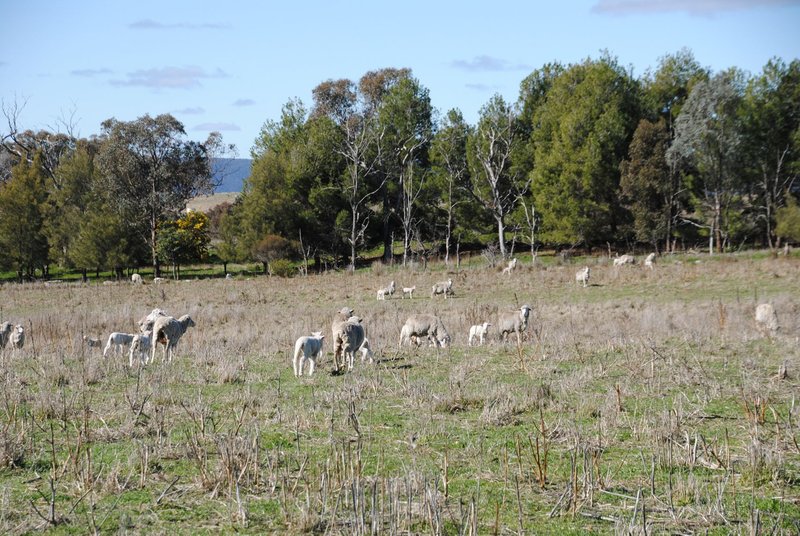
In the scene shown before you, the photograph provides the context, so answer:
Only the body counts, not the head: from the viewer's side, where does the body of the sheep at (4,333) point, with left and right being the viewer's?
facing to the right of the viewer

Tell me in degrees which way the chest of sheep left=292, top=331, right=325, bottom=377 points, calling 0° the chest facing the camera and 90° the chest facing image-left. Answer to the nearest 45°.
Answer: approximately 225°

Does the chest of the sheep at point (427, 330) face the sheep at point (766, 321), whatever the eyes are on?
yes

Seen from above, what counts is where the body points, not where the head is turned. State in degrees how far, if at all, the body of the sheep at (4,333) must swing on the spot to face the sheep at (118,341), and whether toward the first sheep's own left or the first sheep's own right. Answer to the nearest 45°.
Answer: approximately 45° to the first sheep's own right

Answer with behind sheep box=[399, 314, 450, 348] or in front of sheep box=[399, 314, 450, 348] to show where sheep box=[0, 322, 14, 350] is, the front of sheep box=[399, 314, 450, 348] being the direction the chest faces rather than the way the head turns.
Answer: behind

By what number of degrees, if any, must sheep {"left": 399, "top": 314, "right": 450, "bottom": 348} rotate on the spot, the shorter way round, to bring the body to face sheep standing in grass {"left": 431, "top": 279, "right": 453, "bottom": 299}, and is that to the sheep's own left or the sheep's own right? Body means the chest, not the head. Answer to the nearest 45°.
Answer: approximately 90° to the sheep's own left

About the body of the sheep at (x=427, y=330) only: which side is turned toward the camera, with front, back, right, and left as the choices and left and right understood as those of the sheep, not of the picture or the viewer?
right

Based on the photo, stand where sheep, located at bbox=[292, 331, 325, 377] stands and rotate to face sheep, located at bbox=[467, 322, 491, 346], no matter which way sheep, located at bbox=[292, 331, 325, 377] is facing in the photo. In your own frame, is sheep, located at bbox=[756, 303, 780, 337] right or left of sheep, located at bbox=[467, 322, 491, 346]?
right
